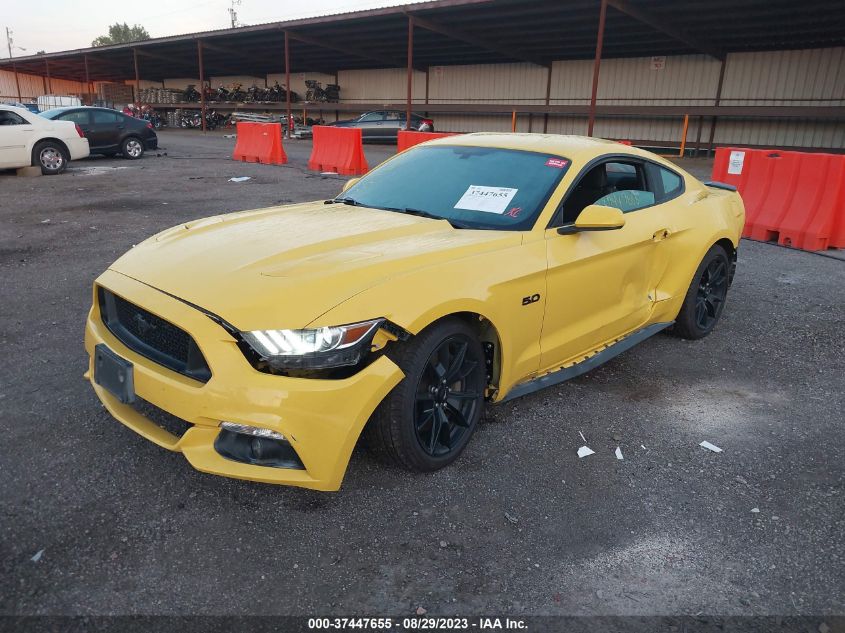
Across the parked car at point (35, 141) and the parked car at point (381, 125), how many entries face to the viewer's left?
2

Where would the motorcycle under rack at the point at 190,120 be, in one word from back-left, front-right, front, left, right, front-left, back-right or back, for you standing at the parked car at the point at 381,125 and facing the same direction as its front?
front-right

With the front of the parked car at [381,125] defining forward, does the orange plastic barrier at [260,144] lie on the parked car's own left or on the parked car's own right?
on the parked car's own left

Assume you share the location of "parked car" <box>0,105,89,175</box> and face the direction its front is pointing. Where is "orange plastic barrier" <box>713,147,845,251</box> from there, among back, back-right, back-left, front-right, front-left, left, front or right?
back-left

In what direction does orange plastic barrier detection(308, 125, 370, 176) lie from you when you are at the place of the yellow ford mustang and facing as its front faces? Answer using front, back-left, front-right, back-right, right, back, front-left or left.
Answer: back-right

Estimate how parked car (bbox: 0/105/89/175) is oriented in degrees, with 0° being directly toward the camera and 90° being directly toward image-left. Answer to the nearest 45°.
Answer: approximately 90°

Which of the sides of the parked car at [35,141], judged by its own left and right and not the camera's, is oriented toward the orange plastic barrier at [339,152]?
back

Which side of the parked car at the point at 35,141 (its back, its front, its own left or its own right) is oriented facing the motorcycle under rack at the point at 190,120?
right

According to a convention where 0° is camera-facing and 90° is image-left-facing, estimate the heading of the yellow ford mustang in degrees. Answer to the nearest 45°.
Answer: approximately 45°

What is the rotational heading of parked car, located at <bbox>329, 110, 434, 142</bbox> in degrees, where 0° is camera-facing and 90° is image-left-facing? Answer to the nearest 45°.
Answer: approximately 90°
